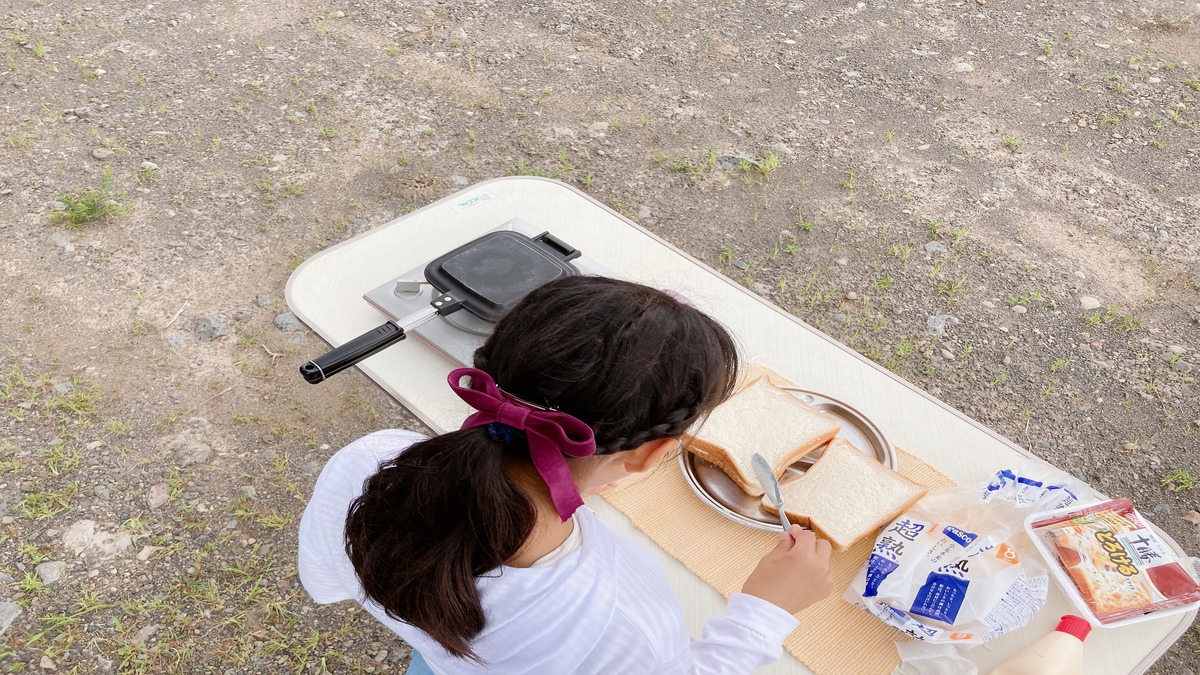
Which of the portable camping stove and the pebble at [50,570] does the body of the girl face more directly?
the portable camping stove

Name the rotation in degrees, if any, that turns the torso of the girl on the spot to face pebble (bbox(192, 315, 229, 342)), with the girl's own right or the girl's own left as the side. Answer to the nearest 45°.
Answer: approximately 90° to the girl's own left

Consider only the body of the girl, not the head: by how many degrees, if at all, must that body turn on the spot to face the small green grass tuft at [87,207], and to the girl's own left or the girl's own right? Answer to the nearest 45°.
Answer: approximately 90° to the girl's own left

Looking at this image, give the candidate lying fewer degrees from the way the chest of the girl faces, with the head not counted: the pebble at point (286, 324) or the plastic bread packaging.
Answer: the plastic bread packaging

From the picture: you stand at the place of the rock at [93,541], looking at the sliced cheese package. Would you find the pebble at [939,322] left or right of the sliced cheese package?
left

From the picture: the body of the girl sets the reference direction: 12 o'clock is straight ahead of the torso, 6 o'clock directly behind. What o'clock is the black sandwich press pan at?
The black sandwich press pan is roughly at 10 o'clock from the girl.

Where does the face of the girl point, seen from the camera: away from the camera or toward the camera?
away from the camera

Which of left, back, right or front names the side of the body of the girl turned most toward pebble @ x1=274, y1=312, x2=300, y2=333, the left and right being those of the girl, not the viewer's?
left

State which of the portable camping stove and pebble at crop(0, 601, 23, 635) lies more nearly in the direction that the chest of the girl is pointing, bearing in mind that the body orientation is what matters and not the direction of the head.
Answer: the portable camping stove

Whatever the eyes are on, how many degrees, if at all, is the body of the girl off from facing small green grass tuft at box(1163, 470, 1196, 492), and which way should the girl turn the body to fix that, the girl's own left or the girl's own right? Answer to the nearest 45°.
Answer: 0° — they already face it

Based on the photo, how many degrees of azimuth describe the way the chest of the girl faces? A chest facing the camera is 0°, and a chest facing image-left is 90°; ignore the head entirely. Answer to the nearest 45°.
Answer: approximately 225°
